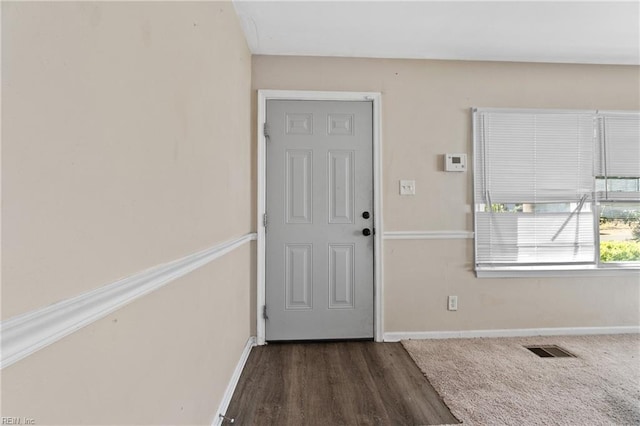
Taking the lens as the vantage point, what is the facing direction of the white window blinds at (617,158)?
facing the viewer

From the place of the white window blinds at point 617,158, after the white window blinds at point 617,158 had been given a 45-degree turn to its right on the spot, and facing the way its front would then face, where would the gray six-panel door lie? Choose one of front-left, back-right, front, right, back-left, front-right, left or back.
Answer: front

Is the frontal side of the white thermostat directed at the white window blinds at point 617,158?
no

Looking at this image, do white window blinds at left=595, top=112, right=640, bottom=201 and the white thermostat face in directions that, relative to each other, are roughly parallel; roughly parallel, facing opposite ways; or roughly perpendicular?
roughly parallel

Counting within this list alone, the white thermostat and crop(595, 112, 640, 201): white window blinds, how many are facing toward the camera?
2

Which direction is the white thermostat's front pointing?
toward the camera

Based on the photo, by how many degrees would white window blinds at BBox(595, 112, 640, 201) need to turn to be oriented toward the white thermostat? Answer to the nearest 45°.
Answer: approximately 45° to its right

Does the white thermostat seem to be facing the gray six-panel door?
no
